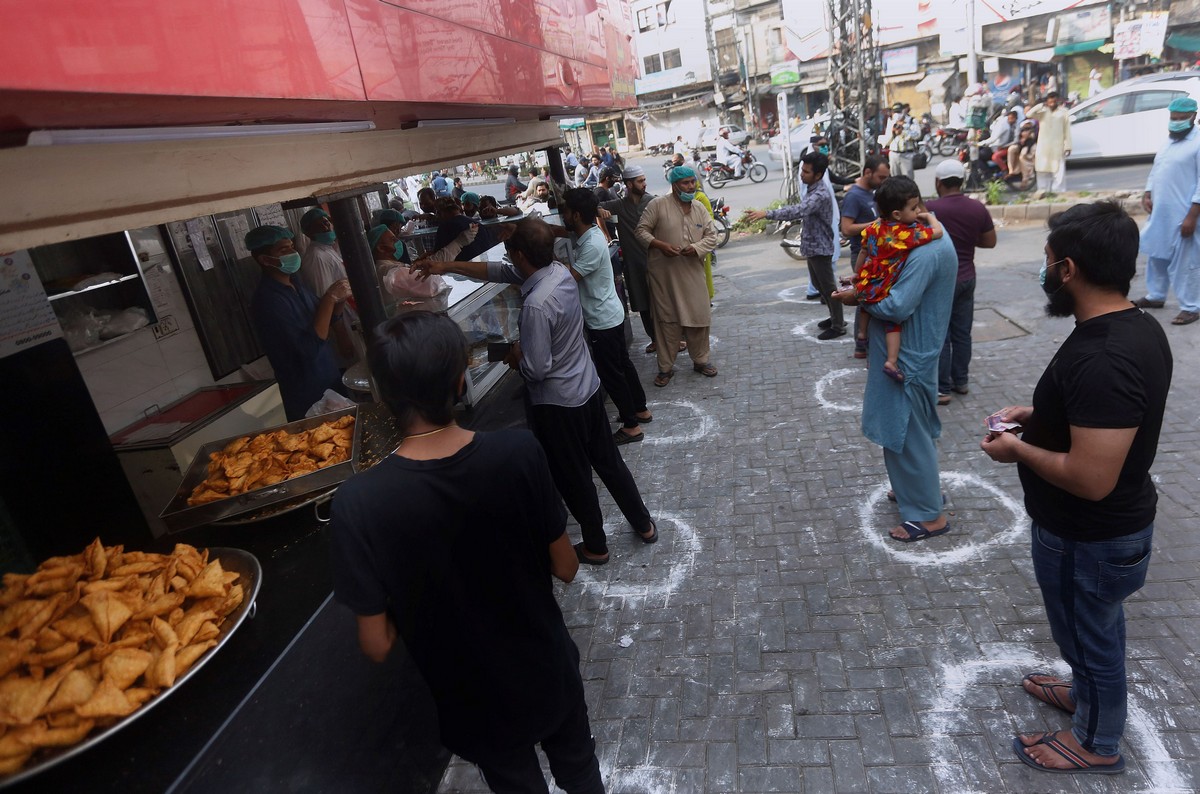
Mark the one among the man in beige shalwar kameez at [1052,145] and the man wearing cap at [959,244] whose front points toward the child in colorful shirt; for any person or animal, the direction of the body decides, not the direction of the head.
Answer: the man in beige shalwar kameez

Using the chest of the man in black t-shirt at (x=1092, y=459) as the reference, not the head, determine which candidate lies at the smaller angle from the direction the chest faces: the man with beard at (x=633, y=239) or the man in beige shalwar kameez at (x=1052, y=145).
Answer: the man with beard

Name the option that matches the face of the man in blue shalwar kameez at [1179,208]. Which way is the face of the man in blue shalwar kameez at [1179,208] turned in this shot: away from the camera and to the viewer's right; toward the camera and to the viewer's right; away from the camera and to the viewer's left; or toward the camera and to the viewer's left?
toward the camera and to the viewer's left

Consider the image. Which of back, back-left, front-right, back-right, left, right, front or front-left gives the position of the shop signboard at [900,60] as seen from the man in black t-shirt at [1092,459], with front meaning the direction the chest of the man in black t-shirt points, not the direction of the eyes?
right

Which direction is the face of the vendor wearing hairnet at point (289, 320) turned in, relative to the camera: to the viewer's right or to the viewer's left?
to the viewer's right

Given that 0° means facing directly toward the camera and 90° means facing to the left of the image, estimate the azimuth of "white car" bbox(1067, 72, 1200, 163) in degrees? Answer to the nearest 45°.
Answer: approximately 90°

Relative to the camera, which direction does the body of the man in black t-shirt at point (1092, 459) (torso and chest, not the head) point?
to the viewer's left

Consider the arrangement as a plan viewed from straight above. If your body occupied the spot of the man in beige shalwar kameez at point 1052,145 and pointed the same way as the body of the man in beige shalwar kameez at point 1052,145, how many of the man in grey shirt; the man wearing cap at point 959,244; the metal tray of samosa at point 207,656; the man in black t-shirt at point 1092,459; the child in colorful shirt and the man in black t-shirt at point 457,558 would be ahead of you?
6

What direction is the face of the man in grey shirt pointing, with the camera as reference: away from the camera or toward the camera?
away from the camera

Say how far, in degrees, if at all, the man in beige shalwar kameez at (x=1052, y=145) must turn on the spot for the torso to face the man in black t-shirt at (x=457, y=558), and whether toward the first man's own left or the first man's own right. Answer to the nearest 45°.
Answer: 0° — they already face them

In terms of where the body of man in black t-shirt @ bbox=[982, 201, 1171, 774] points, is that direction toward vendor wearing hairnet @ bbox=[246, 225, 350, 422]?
yes

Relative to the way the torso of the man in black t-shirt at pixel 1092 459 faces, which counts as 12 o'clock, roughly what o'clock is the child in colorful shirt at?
The child in colorful shirt is roughly at 2 o'clock from the man in black t-shirt.

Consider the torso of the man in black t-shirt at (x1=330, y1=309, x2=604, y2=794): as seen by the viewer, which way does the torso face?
away from the camera
